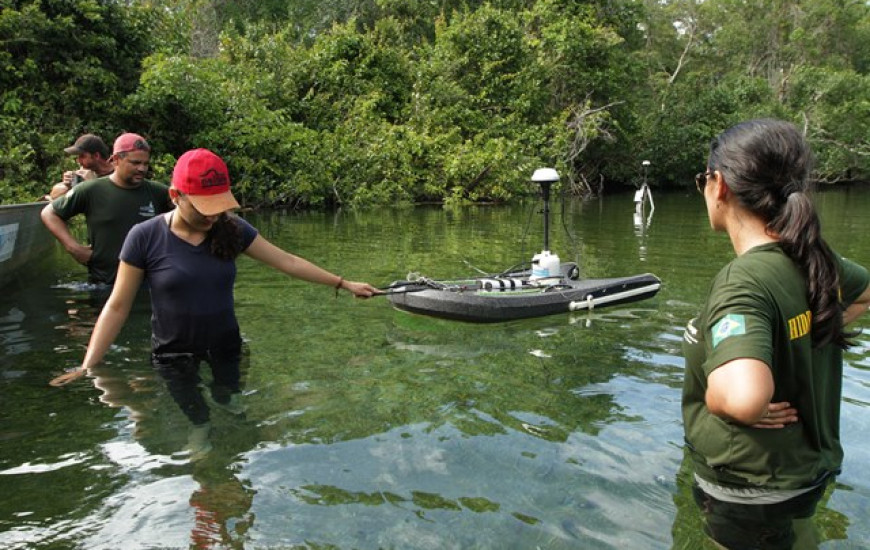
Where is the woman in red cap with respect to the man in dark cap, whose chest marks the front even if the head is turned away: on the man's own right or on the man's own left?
on the man's own left

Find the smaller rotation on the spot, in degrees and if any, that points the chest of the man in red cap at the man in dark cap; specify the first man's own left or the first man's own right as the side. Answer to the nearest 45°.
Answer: approximately 135° to the first man's own left

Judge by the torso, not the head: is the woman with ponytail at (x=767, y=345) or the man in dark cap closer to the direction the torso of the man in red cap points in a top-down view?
the woman with ponytail

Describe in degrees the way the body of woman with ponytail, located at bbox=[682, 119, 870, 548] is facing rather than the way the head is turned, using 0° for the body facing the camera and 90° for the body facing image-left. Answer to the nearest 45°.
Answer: approximately 135°

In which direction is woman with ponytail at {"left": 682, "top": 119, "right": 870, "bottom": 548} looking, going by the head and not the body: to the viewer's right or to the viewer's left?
to the viewer's left

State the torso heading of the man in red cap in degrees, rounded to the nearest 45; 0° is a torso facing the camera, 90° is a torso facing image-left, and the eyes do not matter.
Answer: approximately 315°

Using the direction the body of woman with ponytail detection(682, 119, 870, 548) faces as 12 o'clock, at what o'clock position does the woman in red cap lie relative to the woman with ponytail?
The woman in red cap is roughly at 11 o'clock from the woman with ponytail.

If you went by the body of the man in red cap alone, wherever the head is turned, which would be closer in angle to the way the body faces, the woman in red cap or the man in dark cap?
the woman in red cap
